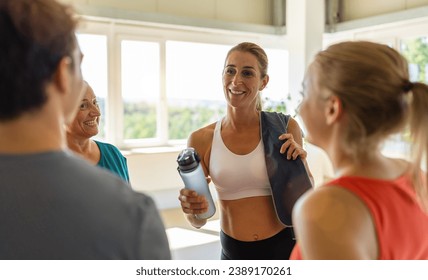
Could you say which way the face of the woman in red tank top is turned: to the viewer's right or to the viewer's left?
to the viewer's left

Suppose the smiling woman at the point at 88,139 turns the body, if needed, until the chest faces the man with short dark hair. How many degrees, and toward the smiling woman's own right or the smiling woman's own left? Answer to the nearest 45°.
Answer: approximately 45° to the smiling woman's own right

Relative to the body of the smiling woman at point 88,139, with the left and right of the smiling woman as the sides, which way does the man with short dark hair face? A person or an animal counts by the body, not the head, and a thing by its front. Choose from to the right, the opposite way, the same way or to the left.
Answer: to the left

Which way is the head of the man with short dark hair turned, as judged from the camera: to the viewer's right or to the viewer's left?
to the viewer's right

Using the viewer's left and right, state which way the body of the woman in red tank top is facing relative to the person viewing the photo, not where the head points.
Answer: facing away from the viewer and to the left of the viewer
